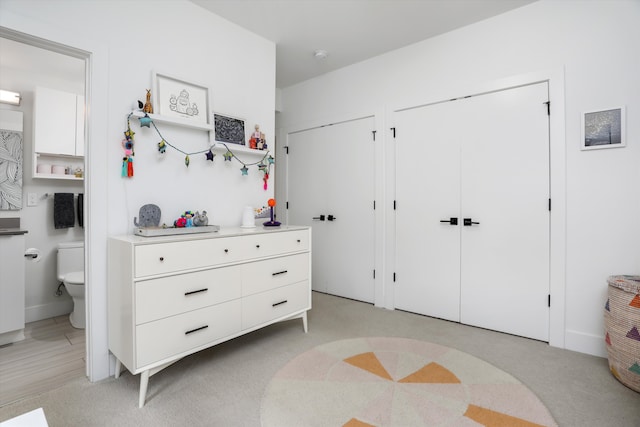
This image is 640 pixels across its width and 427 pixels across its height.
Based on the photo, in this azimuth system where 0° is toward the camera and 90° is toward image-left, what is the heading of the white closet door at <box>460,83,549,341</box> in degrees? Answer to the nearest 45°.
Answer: approximately 45°

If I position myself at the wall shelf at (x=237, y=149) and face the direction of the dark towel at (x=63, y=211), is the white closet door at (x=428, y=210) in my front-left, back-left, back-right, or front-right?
back-right

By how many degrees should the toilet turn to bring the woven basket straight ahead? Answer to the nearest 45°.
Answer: approximately 45° to its left
